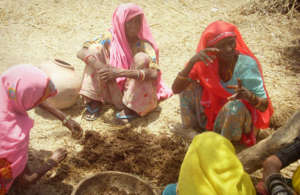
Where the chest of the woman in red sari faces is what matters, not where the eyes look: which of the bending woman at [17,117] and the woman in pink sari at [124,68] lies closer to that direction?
the bending woman

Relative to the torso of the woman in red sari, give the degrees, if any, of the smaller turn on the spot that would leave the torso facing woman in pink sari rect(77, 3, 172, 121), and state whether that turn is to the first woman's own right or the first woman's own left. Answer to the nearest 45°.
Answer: approximately 45° to the first woman's own right

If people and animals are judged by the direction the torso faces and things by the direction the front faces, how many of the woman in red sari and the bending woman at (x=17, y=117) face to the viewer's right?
1

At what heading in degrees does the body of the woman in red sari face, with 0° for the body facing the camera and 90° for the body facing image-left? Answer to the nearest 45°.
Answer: approximately 45°

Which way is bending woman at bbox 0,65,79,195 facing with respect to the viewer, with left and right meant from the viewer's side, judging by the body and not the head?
facing to the right of the viewer

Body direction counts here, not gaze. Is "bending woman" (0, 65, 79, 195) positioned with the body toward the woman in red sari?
yes

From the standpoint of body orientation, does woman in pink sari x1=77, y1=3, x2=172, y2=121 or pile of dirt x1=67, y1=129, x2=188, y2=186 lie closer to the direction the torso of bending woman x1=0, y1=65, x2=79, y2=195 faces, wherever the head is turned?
the pile of dirt

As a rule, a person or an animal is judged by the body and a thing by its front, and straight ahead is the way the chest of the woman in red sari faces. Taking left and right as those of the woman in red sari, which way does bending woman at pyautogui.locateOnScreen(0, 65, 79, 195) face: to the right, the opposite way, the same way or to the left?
to the left

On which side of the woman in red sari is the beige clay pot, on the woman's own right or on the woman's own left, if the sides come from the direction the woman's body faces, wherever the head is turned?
on the woman's own right

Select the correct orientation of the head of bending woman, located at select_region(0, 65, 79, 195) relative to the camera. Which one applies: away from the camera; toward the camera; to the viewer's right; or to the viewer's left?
to the viewer's right
